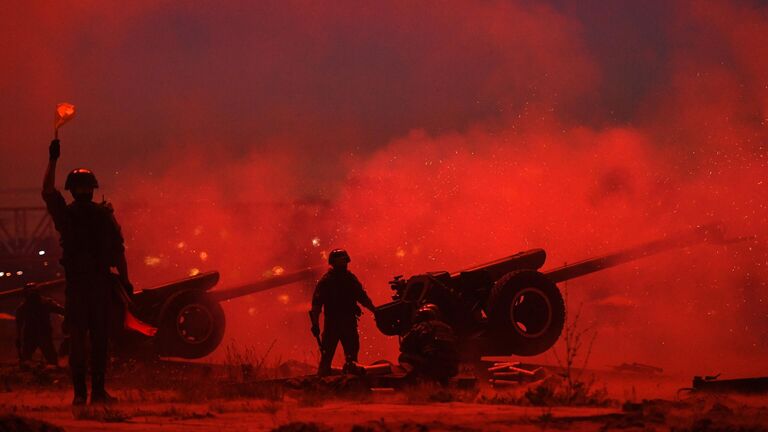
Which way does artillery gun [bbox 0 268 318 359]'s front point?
to the viewer's right

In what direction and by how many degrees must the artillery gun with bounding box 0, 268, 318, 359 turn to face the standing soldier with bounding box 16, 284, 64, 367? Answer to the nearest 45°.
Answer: approximately 135° to its left

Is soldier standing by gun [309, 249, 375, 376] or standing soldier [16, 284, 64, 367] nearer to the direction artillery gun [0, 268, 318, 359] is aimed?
the soldier standing by gun

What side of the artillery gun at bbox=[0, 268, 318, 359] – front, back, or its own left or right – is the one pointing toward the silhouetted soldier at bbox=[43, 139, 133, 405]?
right

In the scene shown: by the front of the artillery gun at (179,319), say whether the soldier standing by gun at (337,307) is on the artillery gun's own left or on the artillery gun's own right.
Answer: on the artillery gun's own right

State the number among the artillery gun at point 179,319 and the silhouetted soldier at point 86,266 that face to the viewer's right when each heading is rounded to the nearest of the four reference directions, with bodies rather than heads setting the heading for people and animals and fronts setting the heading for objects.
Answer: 1

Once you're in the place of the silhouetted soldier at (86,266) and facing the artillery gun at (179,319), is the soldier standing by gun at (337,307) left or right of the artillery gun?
right
